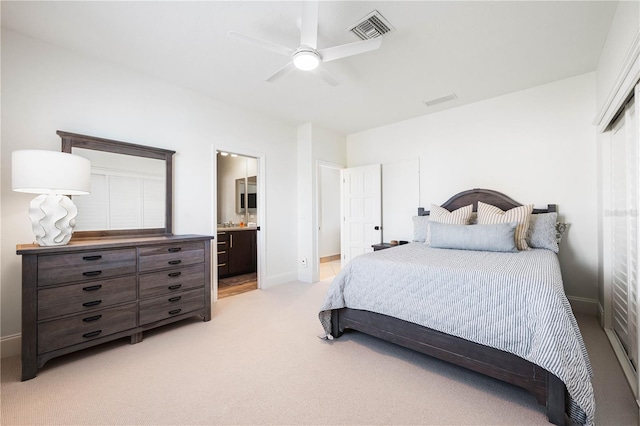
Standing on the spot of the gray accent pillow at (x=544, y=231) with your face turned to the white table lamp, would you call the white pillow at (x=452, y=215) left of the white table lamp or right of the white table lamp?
right

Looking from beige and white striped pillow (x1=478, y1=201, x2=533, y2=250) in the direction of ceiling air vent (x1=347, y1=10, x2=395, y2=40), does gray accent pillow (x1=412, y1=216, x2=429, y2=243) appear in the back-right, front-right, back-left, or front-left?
front-right

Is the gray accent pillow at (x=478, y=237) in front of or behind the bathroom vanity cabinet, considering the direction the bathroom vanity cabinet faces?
in front

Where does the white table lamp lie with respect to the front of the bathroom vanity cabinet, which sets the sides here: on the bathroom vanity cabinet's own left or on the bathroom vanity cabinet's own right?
on the bathroom vanity cabinet's own right

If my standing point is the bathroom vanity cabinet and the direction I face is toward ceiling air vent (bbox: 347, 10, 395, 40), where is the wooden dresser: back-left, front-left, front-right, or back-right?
front-right

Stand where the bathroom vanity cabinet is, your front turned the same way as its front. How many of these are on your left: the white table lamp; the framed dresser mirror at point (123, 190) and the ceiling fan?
0

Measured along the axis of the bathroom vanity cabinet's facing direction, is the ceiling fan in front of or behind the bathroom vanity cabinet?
in front

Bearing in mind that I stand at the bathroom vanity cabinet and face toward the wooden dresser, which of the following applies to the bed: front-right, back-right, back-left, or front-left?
front-left

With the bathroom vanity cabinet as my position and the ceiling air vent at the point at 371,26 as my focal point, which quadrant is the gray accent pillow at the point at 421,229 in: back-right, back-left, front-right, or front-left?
front-left

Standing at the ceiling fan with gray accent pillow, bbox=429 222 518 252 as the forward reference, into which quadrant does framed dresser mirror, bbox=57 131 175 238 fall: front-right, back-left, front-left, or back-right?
back-left

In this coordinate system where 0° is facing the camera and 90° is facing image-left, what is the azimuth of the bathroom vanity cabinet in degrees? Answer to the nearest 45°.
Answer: approximately 315°
